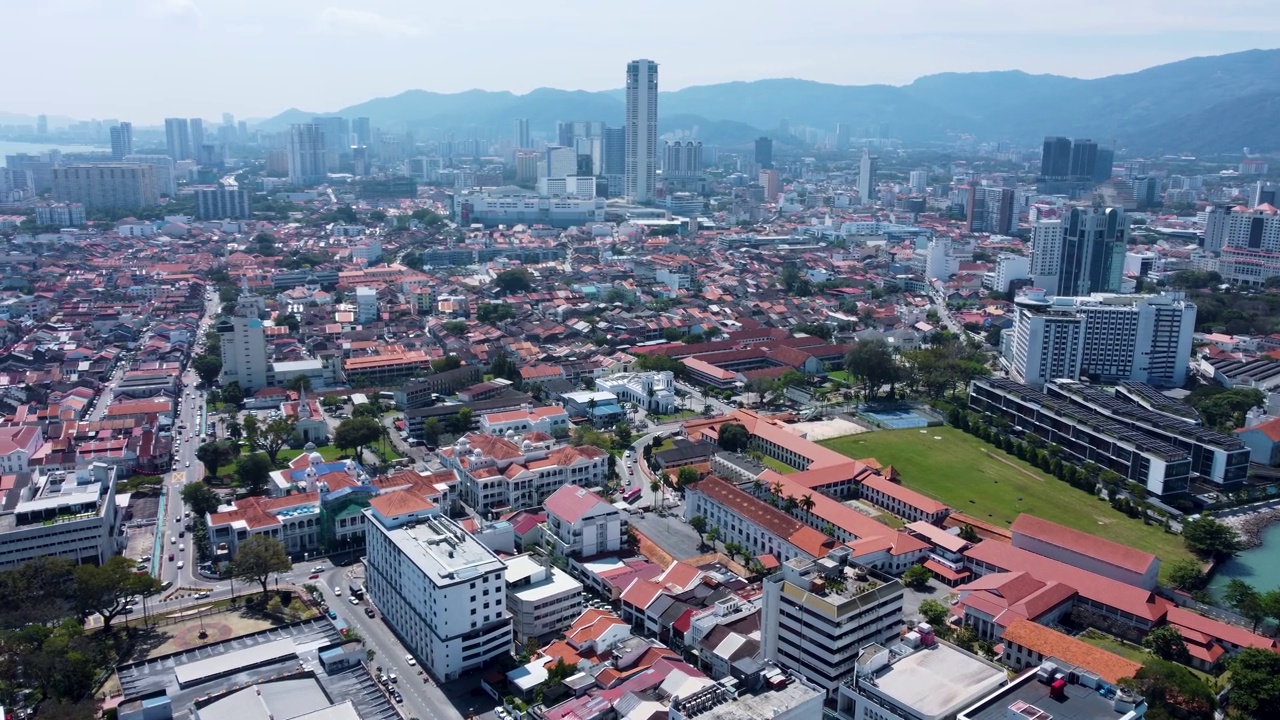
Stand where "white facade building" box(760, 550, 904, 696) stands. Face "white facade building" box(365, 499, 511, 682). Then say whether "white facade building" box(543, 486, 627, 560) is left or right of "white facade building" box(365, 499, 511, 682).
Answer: right

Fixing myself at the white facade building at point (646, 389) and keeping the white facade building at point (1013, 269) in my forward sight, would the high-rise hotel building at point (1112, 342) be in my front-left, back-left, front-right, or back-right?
front-right

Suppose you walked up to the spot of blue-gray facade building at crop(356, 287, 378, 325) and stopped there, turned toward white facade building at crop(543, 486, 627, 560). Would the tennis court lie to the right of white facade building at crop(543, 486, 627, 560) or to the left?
left

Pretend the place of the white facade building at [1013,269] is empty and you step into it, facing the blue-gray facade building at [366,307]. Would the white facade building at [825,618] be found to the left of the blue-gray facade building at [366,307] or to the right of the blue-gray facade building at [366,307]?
left
